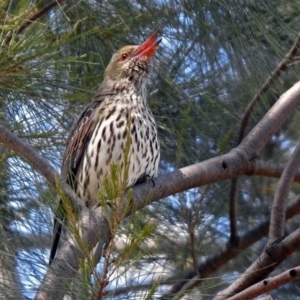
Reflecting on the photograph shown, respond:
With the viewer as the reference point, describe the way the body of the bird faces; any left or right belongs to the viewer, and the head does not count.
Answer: facing the viewer and to the right of the viewer

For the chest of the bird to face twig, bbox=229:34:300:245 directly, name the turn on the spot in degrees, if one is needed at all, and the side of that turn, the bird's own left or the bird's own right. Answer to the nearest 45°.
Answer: approximately 45° to the bird's own left
